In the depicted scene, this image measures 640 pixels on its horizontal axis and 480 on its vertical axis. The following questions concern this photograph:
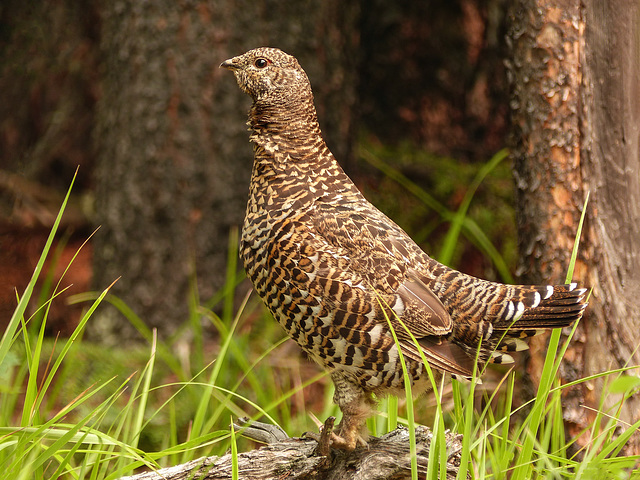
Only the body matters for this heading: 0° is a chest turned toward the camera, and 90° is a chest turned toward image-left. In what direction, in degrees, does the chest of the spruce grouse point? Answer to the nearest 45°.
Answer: approximately 90°

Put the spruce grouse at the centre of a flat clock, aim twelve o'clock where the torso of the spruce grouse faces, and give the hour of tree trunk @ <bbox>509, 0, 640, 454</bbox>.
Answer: The tree trunk is roughly at 5 o'clock from the spruce grouse.

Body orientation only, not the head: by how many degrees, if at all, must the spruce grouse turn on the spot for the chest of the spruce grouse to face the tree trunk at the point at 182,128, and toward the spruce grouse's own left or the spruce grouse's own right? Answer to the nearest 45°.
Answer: approximately 45° to the spruce grouse's own right
